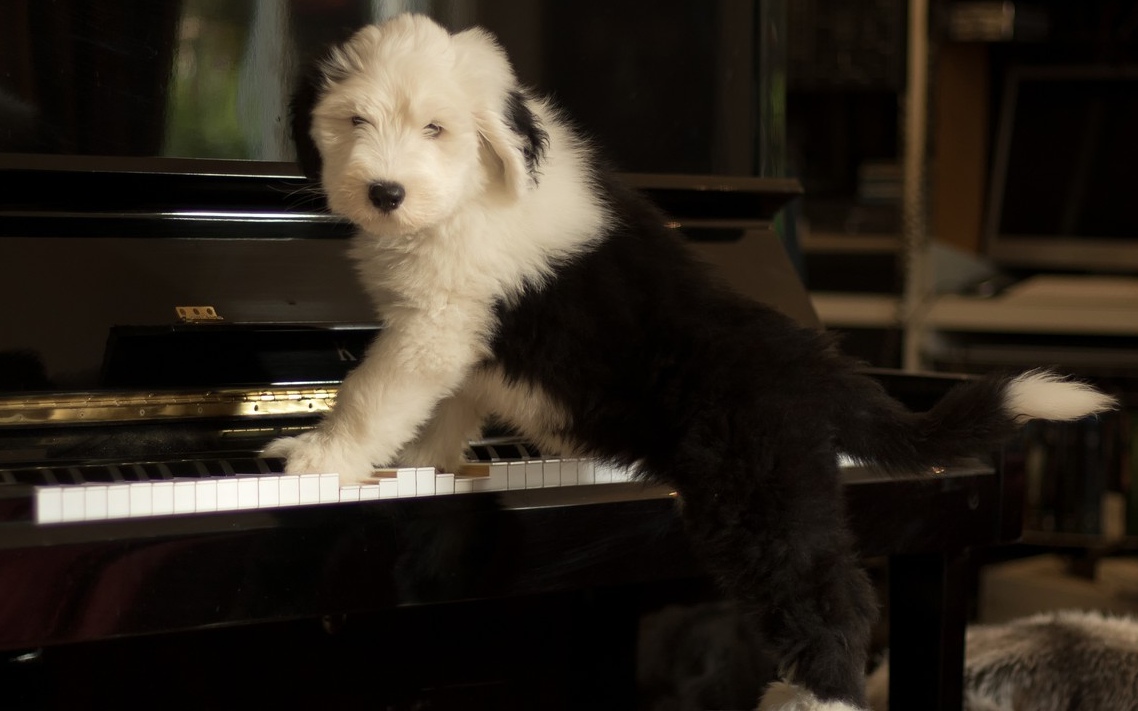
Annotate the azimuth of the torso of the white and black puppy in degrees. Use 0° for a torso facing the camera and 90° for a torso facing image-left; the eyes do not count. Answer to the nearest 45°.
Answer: approximately 90°
